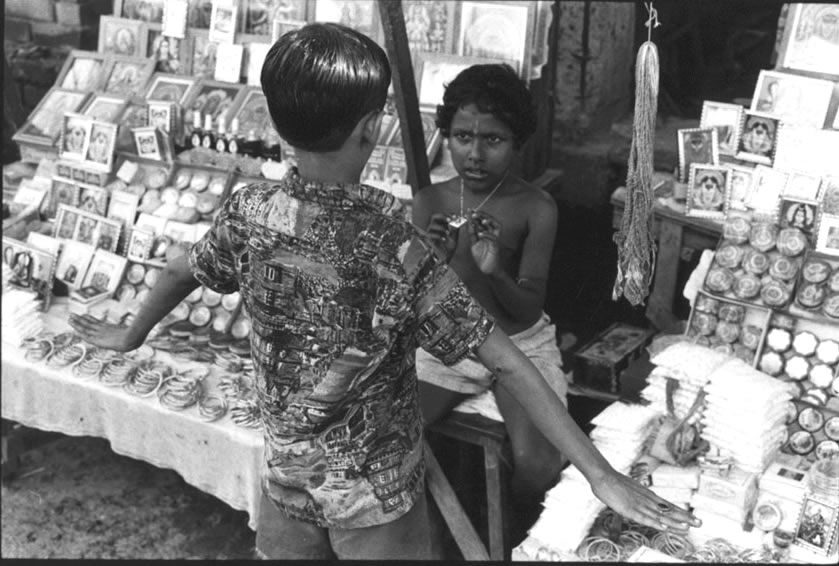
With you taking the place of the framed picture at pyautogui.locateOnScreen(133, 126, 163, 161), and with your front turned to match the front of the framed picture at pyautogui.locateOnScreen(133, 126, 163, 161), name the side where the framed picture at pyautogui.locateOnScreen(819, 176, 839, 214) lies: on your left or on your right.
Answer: on your left

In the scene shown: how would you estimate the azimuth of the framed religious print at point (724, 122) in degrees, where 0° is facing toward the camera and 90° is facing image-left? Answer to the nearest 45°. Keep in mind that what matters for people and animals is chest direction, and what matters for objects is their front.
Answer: approximately 0°

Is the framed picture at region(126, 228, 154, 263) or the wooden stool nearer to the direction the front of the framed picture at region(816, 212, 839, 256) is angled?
the wooden stool

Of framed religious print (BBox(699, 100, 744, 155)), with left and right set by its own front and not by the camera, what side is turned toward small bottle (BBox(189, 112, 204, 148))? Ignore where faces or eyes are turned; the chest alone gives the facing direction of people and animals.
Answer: right

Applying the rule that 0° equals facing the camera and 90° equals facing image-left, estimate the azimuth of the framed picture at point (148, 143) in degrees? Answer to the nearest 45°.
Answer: approximately 0°

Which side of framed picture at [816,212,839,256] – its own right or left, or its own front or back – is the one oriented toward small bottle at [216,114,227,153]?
right
